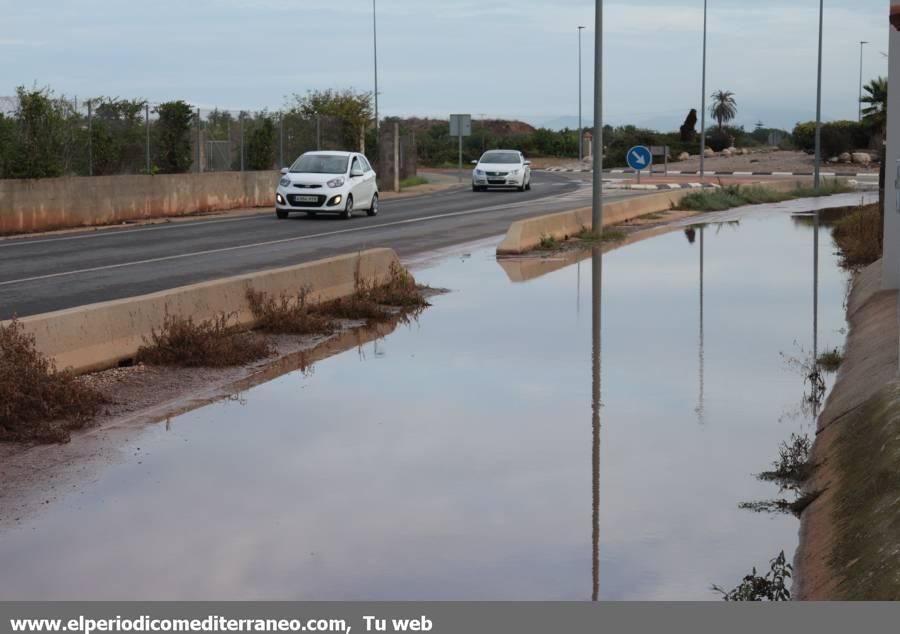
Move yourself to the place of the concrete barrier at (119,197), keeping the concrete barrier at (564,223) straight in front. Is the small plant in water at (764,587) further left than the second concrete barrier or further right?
right

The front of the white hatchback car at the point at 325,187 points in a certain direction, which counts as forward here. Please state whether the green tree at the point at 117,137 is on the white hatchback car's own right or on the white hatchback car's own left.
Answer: on the white hatchback car's own right

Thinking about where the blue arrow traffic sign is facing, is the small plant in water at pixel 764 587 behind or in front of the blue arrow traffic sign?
in front

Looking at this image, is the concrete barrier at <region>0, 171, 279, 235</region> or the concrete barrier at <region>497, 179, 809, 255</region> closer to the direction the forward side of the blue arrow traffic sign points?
the concrete barrier at <region>497, 179, 809, 255</region>

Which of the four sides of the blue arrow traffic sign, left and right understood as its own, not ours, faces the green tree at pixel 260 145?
front

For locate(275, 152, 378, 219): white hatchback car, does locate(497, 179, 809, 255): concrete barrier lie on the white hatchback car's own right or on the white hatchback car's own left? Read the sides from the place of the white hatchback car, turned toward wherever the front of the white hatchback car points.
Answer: on the white hatchback car's own left

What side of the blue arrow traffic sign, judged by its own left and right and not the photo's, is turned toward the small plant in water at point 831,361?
front

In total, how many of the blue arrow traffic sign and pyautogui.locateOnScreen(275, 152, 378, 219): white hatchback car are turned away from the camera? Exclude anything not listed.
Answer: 0

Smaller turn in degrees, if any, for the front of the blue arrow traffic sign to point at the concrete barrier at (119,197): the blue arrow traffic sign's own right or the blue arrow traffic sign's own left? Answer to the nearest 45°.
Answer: approximately 45° to the blue arrow traffic sign's own right

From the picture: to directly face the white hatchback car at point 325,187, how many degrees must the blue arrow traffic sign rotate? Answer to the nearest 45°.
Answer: approximately 45° to its right

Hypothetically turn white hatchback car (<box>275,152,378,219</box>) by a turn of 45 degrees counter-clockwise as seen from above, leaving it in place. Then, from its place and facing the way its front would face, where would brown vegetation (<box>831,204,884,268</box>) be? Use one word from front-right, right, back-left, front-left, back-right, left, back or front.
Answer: front-left

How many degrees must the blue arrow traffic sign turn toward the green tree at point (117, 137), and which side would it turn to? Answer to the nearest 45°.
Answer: approximately 90° to its right

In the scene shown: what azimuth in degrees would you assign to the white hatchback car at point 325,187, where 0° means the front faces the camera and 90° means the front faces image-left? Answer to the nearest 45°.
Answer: approximately 45°

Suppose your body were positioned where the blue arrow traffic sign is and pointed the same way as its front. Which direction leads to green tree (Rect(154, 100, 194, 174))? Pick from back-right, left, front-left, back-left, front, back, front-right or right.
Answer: right

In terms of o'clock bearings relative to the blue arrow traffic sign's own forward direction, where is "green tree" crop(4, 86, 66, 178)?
The green tree is roughly at 2 o'clock from the blue arrow traffic sign.

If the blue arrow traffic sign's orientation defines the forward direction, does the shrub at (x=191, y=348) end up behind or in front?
in front

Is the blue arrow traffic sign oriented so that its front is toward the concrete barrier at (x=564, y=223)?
yes
